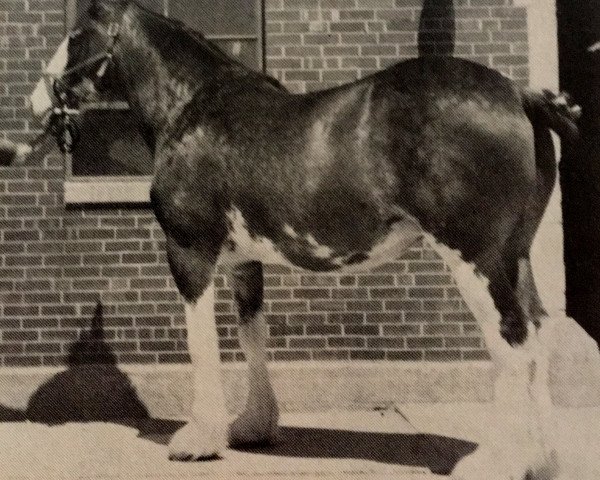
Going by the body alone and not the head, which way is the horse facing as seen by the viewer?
to the viewer's left

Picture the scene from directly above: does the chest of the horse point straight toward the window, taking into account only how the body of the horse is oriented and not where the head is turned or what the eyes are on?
no
